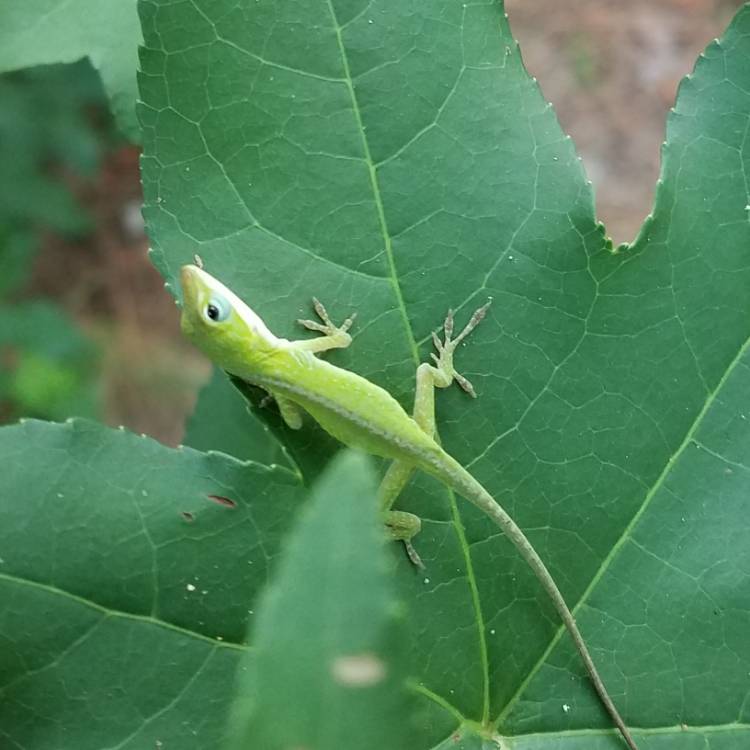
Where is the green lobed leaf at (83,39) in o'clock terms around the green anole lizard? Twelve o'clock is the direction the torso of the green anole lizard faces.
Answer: The green lobed leaf is roughly at 1 o'clock from the green anole lizard.

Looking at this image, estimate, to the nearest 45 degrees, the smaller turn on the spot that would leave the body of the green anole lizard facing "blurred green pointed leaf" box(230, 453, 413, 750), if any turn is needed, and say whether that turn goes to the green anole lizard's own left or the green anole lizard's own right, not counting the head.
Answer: approximately 135° to the green anole lizard's own left

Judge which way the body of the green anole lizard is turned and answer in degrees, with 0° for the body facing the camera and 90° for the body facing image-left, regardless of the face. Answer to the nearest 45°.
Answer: approximately 135°
